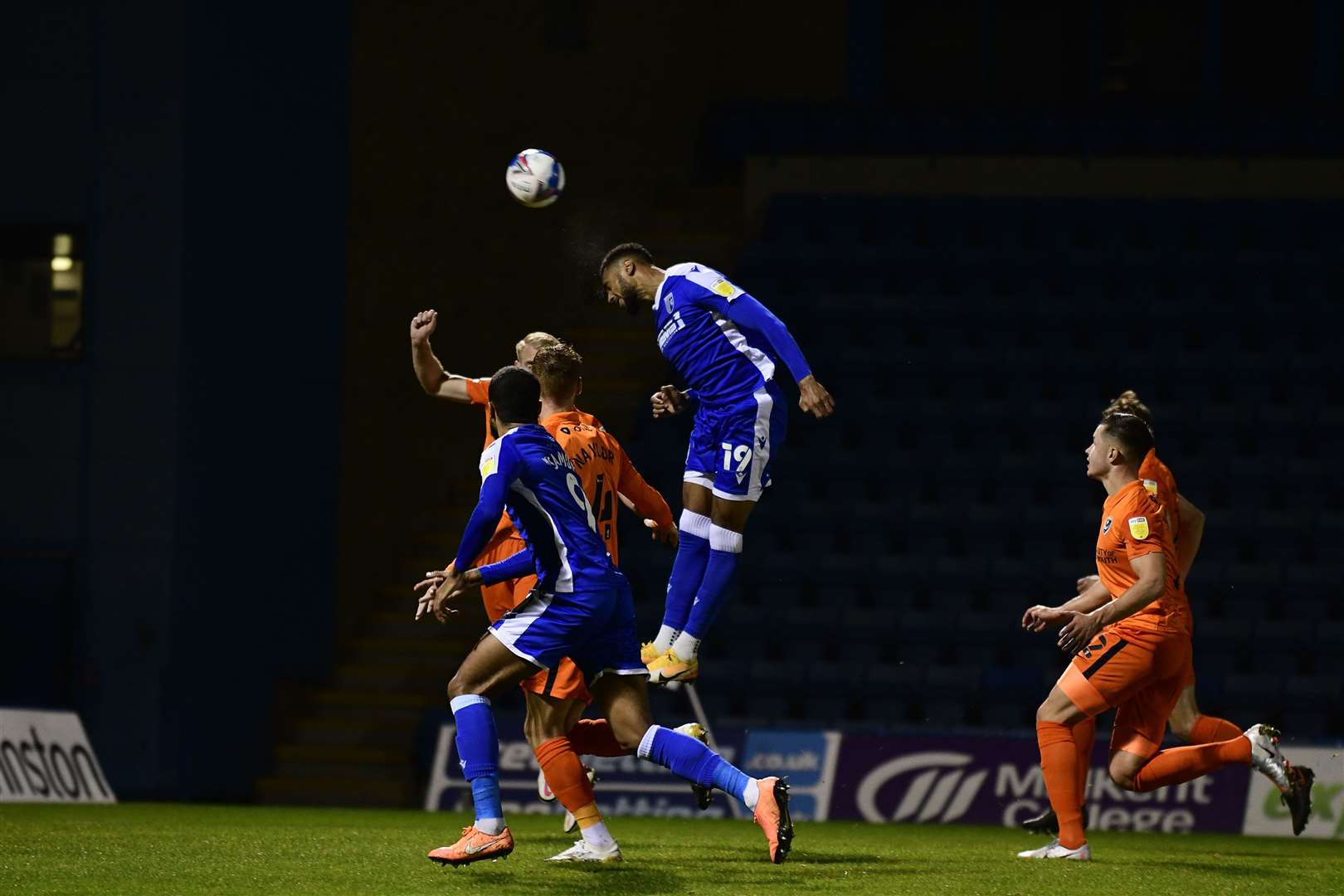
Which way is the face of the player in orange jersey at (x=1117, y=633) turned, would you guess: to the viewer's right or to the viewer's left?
to the viewer's left

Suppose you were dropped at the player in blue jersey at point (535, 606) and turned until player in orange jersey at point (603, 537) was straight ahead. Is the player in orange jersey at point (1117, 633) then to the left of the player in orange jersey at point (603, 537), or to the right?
right

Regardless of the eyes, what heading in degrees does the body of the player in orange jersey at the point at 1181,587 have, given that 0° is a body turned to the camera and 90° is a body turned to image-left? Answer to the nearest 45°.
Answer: approximately 90°

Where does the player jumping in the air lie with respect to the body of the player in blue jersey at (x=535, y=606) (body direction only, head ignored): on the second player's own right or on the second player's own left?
on the second player's own right

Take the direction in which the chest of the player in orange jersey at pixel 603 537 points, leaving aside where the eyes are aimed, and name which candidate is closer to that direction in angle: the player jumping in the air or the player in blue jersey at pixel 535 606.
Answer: the player jumping in the air

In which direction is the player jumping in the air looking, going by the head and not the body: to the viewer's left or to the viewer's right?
to the viewer's left

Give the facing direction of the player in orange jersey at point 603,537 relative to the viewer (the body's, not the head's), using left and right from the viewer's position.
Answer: facing away from the viewer and to the left of the viewer

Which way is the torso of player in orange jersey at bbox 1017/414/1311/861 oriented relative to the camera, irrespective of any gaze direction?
to the viewer's left
